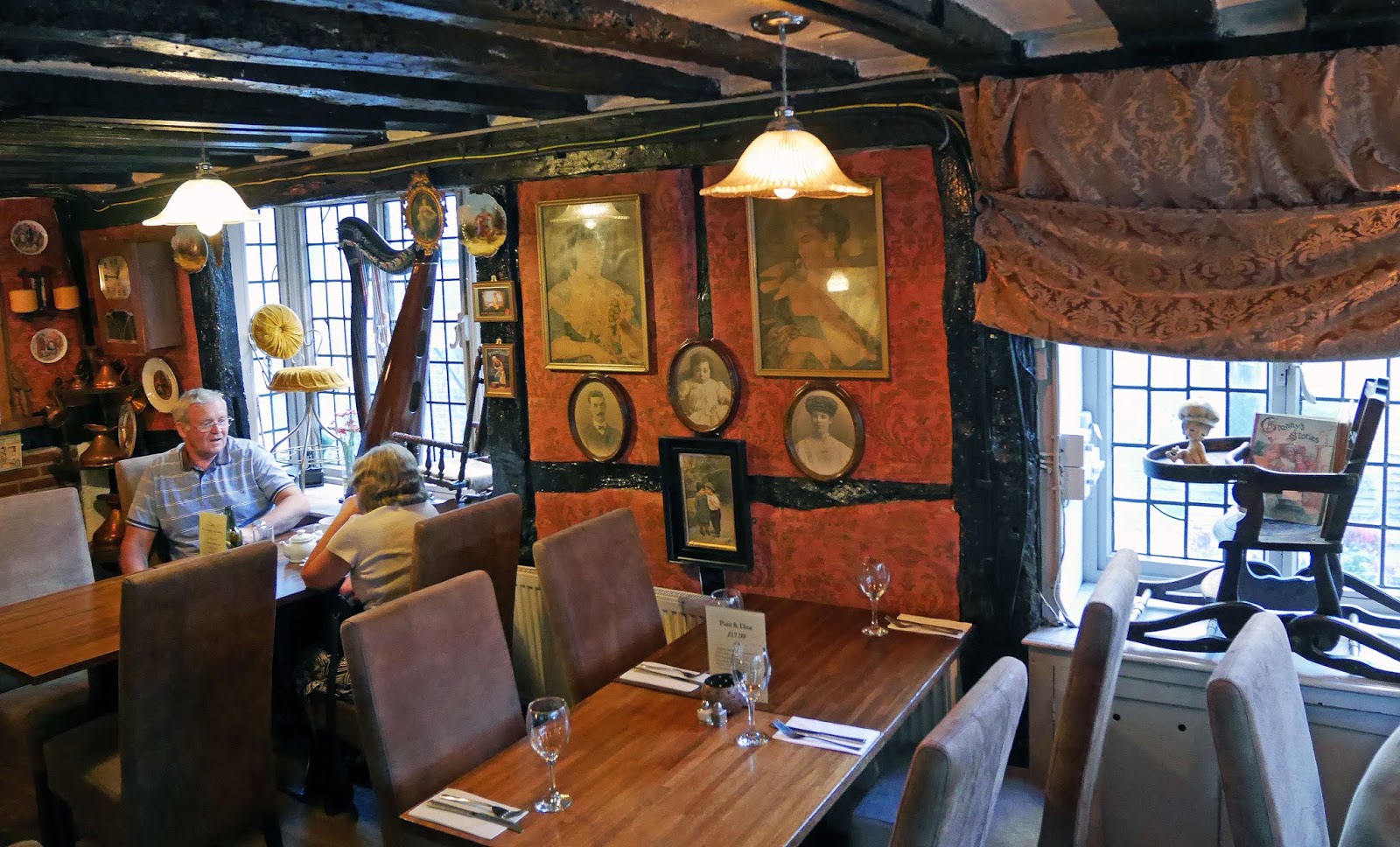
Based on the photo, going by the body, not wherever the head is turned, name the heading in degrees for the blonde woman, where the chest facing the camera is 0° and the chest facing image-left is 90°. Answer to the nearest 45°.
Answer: approximately 135°

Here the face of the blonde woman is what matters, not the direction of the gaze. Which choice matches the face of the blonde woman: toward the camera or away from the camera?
away from the camera

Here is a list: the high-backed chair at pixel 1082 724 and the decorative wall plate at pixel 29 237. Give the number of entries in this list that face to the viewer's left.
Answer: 1

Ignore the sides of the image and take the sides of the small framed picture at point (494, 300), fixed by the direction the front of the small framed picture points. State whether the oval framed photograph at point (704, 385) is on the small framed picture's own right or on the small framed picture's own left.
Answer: on the small framed picture's own left

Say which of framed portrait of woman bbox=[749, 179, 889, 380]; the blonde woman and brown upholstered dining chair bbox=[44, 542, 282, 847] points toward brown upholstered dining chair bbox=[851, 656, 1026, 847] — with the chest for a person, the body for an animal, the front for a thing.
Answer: the framed portrait of woman

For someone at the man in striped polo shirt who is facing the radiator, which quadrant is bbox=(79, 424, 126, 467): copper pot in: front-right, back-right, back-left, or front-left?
back-left

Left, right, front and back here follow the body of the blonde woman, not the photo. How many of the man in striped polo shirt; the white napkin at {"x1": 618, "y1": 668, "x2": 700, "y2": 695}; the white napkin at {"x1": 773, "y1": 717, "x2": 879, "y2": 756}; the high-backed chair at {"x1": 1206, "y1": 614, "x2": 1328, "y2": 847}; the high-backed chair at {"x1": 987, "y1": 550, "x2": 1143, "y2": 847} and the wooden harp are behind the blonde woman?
4
